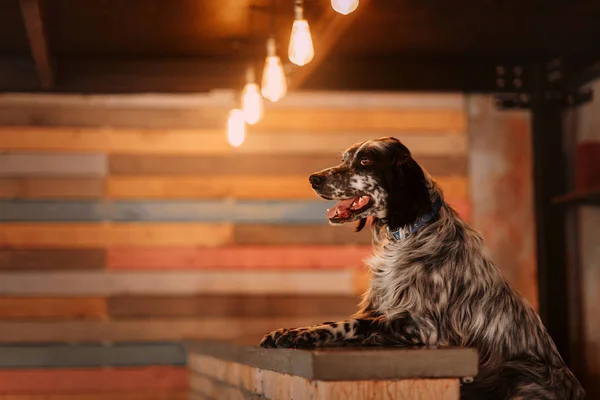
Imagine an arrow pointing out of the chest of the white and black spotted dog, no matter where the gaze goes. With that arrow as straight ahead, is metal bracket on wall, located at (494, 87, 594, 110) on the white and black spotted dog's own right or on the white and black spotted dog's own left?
on the white and black spotted dog's own right

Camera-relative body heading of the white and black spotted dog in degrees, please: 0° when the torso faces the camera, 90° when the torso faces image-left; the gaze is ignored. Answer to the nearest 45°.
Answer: approximately 90°

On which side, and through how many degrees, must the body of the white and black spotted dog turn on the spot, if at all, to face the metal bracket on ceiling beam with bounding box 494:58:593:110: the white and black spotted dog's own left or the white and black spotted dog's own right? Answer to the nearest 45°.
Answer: approximately 90° to the white and black spotted dog's own right
